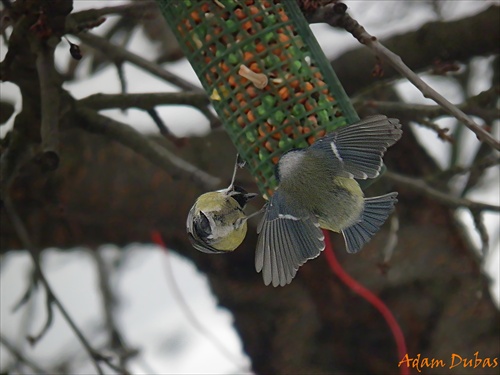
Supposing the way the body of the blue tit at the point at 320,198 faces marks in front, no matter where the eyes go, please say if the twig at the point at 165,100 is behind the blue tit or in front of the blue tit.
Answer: in front

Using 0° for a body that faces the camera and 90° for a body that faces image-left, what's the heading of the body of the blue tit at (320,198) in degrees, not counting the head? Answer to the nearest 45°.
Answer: approximately 135°

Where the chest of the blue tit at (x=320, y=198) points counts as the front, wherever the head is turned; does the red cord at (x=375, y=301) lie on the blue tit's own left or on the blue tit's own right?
on the blue tit's own right

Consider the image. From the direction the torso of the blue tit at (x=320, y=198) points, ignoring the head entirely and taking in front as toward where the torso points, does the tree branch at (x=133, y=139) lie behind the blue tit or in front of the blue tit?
in front

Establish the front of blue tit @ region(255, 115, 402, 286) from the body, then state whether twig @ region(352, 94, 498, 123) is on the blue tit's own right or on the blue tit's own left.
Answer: on the blue tit's own right
